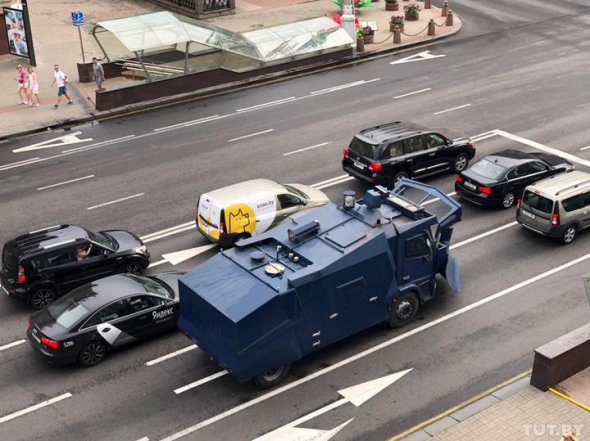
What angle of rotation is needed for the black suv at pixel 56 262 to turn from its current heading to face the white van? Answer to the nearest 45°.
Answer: approximately 45° to its right

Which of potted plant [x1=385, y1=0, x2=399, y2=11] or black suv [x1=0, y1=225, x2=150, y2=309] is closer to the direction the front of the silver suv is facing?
the potted plant

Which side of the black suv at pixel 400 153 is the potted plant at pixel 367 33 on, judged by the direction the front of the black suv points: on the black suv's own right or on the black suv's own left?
on the black suv's own left

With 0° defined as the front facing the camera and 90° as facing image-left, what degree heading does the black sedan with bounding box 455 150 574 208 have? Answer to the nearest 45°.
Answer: approximately 225°

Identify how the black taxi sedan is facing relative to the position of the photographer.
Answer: facing away from the viewer and to the right of the viewer

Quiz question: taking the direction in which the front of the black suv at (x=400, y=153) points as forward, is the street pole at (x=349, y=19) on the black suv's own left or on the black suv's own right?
on the black suv's own left

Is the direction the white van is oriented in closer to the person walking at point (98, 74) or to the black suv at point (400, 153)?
the black suv

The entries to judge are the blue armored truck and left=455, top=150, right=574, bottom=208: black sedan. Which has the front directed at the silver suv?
the blue armored truck

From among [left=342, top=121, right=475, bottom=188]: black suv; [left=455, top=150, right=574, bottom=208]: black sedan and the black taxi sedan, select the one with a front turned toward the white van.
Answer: the black taxi sedan

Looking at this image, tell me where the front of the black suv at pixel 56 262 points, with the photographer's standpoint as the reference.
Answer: facing away from the viewer and to the right of the viewer

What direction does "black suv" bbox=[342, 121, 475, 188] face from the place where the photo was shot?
facing away from the viewer and to the right of the viewer

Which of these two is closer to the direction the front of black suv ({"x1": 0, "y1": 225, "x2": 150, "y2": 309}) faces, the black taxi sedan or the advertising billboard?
the advertising billboard

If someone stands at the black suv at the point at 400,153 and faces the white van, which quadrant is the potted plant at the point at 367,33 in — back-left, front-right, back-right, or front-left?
back-right

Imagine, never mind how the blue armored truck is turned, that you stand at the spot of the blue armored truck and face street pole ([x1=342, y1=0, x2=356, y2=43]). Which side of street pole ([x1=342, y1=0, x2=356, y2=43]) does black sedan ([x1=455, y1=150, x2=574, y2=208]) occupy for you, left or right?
right
